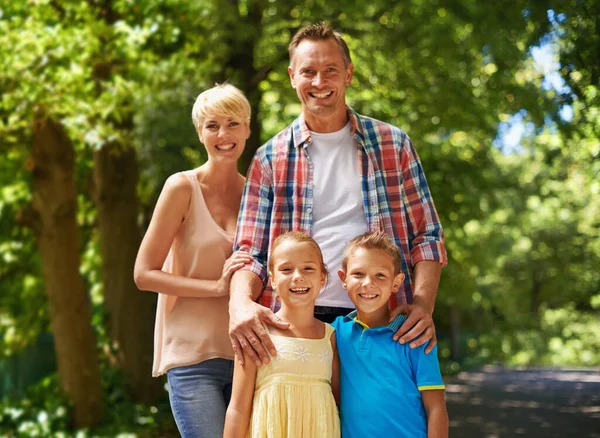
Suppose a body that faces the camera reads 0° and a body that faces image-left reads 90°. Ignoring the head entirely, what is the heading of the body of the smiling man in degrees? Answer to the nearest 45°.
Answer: approximately 0°

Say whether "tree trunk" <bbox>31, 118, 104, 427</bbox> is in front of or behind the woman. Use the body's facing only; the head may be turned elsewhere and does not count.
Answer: behind

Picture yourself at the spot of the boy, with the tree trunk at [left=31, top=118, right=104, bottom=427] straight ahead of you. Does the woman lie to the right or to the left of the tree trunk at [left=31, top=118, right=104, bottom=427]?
left

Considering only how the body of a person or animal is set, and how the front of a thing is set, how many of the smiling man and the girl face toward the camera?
2

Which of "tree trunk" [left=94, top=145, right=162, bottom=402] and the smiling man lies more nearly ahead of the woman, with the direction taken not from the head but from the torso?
the smiling man

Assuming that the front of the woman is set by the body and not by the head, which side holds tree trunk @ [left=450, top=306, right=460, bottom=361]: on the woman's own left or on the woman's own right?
on the woman's own left

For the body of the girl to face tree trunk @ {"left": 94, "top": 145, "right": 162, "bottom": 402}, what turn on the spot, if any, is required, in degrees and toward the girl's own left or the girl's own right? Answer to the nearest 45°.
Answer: approximately 180°

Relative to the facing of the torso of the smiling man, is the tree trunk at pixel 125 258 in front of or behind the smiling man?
behind

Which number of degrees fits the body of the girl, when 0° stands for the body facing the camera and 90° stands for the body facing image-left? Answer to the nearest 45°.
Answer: approximately 0°
